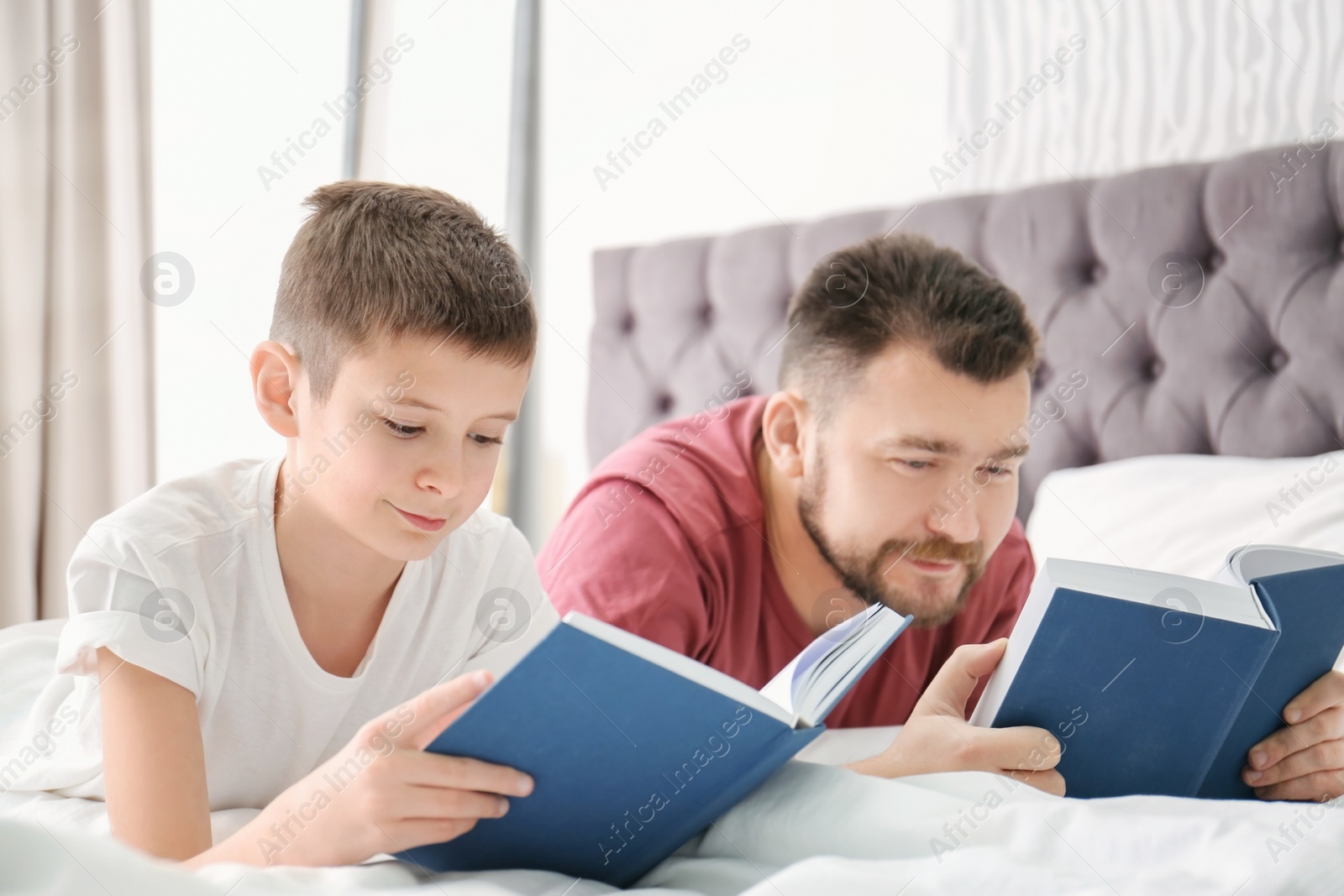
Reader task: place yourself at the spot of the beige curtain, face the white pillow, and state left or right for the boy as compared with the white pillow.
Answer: right
